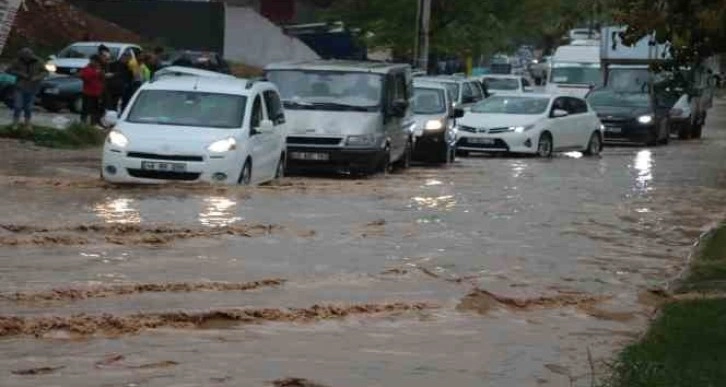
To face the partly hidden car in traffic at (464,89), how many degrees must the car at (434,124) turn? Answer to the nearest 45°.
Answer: approximately 180°

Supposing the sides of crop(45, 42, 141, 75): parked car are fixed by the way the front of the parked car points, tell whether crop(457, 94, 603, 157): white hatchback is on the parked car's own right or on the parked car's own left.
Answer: on the parked car's own left

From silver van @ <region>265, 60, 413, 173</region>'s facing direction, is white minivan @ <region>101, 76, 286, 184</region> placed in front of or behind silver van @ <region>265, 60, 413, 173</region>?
in front

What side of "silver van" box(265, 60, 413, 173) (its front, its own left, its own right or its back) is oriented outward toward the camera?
front

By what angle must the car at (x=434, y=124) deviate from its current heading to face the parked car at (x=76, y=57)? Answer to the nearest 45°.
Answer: approximately 135° to its right

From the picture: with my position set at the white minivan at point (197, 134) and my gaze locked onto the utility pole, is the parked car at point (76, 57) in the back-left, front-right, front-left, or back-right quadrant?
front-left

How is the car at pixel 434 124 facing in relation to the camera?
toward the camera

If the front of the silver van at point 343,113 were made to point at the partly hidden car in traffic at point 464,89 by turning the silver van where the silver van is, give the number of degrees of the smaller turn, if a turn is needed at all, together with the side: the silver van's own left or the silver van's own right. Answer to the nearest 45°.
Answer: approximately 180°

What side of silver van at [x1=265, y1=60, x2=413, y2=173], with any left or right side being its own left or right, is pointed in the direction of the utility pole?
back

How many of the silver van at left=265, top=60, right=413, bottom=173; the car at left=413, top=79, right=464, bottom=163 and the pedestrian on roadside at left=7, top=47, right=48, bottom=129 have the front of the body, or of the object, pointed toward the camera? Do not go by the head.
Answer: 3

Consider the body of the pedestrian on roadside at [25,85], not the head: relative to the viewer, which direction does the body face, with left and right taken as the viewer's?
facing the viewer

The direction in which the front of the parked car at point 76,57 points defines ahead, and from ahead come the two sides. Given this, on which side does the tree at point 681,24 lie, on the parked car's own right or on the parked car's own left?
on the parked car's own left

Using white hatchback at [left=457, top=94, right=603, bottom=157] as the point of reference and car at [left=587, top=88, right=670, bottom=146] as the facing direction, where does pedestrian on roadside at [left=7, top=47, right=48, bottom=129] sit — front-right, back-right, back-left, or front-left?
back-left
